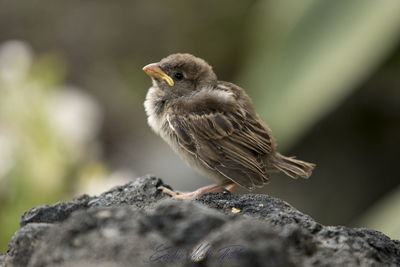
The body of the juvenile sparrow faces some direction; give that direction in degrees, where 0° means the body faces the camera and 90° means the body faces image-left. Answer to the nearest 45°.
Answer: approximately 90°
